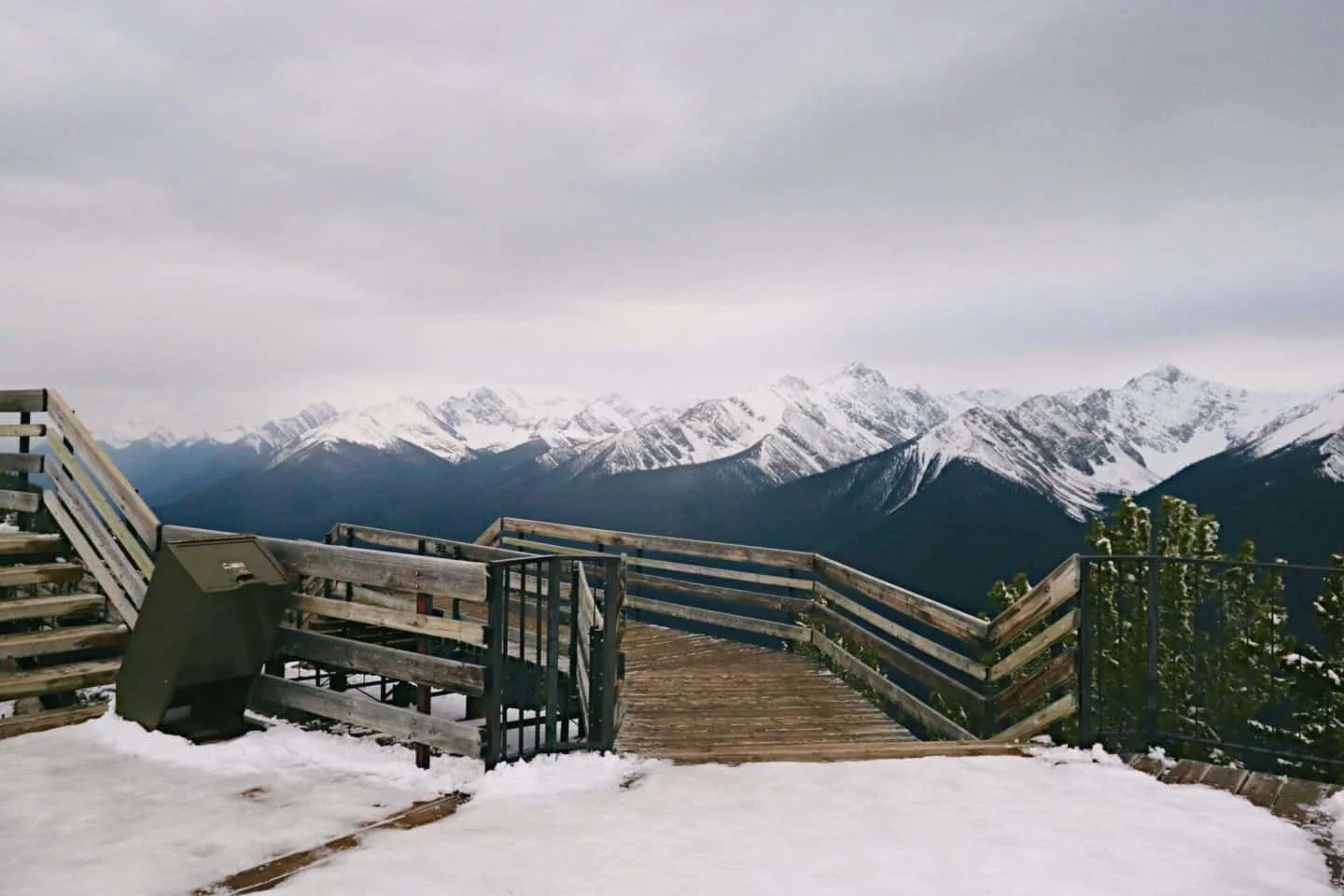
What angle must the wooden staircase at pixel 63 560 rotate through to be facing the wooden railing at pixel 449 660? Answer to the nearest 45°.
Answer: approximately 45° to its left

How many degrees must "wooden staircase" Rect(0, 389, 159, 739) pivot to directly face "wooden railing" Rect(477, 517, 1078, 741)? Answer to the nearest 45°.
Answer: approximately 45° to its left

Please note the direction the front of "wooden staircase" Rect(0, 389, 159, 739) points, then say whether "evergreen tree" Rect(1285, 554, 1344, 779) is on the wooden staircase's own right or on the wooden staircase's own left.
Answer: on the wooden staircase's own left

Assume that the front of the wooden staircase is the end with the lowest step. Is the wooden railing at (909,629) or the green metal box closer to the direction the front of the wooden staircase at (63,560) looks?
the green metal box

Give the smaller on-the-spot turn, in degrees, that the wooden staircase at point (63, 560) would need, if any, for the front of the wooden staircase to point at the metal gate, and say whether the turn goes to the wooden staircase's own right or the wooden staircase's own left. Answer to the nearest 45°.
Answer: approximately 45° to the wooden staircase's own left

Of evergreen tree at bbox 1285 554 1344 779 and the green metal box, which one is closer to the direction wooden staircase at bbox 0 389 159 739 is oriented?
the green metal box

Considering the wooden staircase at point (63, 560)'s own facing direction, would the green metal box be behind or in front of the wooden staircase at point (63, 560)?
in front
